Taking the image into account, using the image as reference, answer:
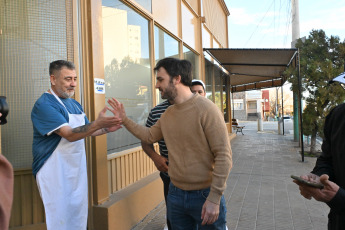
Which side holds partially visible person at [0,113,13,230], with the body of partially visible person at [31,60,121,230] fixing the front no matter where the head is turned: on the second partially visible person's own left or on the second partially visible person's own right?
on the second partially visible person's own right

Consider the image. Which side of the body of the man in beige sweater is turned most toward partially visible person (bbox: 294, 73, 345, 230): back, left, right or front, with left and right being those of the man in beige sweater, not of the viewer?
left

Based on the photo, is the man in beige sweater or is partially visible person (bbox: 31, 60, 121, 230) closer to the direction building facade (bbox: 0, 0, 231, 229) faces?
the man in beige sweater

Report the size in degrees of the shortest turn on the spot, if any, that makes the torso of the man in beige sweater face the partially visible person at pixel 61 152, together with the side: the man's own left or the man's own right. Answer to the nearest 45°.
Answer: approximately 45° to the man's own right

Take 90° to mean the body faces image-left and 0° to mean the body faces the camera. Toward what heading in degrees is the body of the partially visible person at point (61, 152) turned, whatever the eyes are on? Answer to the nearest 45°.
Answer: approximately 315°

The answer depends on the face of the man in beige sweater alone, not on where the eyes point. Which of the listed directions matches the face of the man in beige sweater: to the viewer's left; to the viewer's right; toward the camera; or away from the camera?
to the viewer's left

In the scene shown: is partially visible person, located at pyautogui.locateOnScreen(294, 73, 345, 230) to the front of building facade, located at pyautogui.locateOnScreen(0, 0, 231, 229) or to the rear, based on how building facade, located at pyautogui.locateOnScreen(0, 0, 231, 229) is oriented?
to the front

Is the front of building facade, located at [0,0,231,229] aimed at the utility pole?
no

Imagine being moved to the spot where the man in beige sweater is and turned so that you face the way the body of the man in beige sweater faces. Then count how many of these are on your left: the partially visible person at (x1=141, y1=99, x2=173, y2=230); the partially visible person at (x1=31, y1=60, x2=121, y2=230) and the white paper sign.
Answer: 0

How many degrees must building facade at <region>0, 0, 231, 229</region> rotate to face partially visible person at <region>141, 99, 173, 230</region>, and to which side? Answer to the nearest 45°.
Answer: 0° — it already faces them

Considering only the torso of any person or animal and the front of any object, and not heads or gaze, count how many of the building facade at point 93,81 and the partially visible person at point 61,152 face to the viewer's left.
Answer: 0

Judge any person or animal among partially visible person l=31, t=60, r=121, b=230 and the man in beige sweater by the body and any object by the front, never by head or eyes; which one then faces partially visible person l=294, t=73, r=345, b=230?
partially visible person l=31, t=60, r=121, b=230

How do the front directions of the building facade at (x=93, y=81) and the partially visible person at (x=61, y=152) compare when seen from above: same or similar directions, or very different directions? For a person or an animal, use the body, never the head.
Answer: same or similar directions
